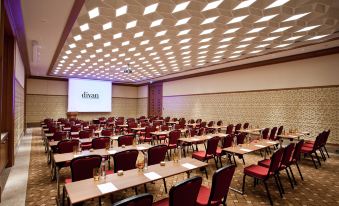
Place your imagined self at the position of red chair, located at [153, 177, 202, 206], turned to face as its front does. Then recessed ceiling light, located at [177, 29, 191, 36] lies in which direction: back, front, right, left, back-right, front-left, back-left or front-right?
front-right

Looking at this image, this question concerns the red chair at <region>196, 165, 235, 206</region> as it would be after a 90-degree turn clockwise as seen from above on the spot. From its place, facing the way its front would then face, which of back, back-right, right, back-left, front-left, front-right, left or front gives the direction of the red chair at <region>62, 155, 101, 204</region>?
back-left

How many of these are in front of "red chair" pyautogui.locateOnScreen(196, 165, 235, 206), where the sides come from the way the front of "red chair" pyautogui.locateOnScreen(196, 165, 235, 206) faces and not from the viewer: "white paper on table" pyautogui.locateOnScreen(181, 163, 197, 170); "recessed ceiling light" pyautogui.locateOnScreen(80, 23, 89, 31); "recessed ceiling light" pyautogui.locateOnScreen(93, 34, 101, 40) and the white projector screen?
4

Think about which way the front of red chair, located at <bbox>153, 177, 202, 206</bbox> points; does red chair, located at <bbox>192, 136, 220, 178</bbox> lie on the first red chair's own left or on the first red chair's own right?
on the first red chair's own right

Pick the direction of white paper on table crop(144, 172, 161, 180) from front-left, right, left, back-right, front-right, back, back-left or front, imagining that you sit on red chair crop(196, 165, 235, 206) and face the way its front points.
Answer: front-left

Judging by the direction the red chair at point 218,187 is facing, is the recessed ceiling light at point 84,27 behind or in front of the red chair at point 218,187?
in front

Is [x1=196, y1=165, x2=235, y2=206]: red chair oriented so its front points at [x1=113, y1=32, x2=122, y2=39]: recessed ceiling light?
yes

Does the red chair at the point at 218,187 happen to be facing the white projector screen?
yes

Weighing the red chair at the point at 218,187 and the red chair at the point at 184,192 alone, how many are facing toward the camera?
0

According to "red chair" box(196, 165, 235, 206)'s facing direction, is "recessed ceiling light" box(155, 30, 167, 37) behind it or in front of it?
in front

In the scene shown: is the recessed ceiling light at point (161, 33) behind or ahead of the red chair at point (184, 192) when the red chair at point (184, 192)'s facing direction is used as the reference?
ahead

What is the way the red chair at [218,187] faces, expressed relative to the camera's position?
facing away from the viewer and to the left of the viewer

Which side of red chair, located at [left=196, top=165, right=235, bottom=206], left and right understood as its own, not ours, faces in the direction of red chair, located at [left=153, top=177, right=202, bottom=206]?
left

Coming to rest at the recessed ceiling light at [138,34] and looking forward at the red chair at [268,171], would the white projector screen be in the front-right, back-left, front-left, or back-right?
back-left

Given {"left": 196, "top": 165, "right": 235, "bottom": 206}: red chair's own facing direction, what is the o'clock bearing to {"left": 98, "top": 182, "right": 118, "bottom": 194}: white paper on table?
The white paper on table is roughly at 10 o'clock from the red chair.

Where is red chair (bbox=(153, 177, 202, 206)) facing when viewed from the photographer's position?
facing away from the viewer and to the left of the viewer
